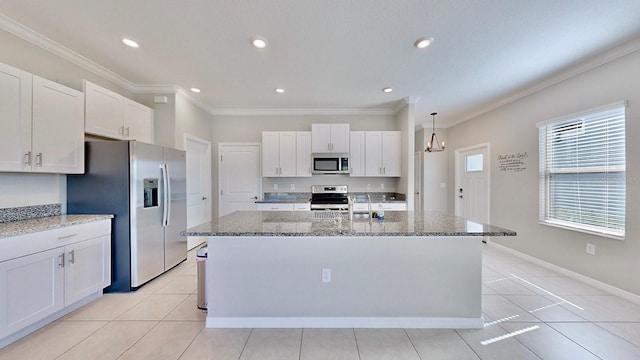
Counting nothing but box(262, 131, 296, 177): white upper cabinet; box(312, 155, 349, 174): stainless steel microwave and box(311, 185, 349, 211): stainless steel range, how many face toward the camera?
3

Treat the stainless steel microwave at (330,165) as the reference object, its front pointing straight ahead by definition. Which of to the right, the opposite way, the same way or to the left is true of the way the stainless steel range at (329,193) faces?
the same way

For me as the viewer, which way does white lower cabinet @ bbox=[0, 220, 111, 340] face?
facing the viewer and to the right of the viewer

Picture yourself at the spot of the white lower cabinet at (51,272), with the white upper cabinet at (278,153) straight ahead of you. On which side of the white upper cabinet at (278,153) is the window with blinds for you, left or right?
right

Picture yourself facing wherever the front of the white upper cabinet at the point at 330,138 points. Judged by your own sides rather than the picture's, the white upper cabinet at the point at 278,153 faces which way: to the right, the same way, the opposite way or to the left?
the same way

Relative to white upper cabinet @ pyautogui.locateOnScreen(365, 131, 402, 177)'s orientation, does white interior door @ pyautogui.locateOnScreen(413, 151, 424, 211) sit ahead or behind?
behind

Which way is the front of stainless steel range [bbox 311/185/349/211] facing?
toward the camera

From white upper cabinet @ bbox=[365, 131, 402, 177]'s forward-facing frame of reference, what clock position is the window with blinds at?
The window with blinds is roughly at 10 o'clock from the white upper cabinet.

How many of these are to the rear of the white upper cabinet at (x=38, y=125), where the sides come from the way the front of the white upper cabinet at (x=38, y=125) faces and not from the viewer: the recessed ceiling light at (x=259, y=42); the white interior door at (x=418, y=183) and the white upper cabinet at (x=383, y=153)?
0

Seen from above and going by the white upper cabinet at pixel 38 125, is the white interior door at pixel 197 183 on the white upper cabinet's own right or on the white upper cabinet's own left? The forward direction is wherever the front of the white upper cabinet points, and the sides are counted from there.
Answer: on the white upper cabinet's own left

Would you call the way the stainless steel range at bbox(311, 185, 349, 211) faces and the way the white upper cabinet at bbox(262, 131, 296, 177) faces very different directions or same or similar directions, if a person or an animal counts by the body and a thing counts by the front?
same or similar directions

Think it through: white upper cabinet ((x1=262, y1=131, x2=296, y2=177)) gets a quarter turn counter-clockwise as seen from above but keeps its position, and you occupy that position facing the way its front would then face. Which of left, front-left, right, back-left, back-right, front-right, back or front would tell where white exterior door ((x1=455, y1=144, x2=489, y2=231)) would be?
front

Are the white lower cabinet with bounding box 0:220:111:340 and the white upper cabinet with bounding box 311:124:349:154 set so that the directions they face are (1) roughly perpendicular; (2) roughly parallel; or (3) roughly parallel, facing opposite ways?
roughly perpendicular

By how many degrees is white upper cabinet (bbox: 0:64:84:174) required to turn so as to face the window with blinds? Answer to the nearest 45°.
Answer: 0° — it already faces it

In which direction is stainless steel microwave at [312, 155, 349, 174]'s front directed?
toward the camera

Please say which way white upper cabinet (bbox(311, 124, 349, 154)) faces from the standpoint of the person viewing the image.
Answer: facing the viewer

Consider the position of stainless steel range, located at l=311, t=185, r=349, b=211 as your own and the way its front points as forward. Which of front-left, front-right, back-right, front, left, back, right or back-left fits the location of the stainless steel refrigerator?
front-right

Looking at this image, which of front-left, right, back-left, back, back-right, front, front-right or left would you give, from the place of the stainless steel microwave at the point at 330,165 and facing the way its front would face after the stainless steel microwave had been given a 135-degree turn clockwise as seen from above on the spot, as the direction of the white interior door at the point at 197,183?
front-left
